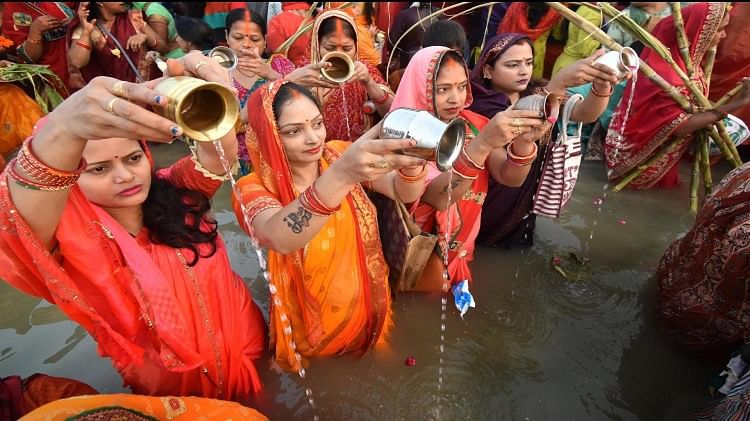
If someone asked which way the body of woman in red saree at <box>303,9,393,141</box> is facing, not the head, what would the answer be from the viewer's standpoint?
toward the camera

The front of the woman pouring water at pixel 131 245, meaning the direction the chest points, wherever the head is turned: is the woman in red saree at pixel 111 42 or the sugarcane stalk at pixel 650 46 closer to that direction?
the sugarcane stalk

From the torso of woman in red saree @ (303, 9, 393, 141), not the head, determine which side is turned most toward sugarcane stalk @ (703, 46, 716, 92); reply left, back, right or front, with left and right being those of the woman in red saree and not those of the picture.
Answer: left

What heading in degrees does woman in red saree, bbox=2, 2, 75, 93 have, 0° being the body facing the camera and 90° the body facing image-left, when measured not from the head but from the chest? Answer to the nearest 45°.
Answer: approximately 315°

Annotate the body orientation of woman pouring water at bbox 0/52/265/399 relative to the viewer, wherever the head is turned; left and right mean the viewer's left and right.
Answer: facing the viewer and to the right of the viewer

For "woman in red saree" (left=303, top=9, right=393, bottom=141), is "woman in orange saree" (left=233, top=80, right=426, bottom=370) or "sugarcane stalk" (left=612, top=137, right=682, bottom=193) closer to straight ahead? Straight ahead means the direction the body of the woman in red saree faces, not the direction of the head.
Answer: the woman in orange saree

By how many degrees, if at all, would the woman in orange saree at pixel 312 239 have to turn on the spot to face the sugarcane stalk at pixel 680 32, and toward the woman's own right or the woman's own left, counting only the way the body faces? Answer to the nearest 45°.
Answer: approximately 90° to the woman's own left

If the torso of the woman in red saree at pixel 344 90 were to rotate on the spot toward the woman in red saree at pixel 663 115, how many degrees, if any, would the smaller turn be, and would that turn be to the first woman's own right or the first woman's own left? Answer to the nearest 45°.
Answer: approximately 90° to the first woman's own left

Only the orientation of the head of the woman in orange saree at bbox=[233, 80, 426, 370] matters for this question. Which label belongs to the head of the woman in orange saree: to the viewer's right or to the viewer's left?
to the viewer's right

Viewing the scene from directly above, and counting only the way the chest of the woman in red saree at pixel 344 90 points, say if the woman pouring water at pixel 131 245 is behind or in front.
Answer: in front
